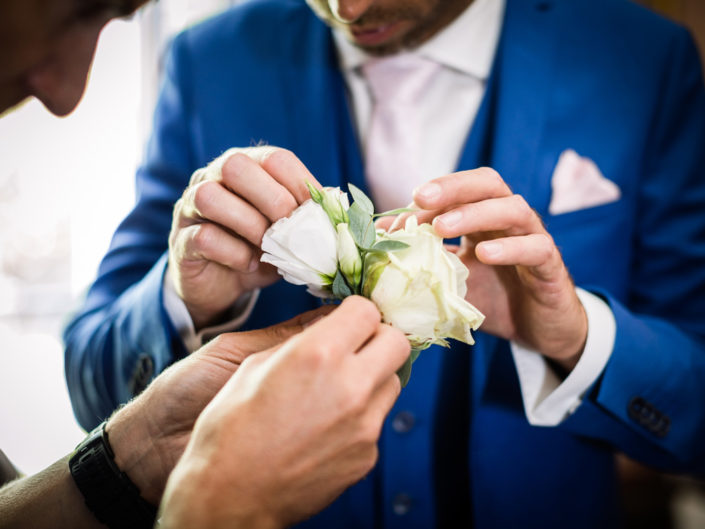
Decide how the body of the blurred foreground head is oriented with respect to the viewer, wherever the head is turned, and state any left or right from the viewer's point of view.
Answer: facing to the right of the viewer

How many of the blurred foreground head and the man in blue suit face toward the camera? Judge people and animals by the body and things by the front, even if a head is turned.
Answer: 1

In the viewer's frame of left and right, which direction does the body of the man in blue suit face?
facing the viewer
